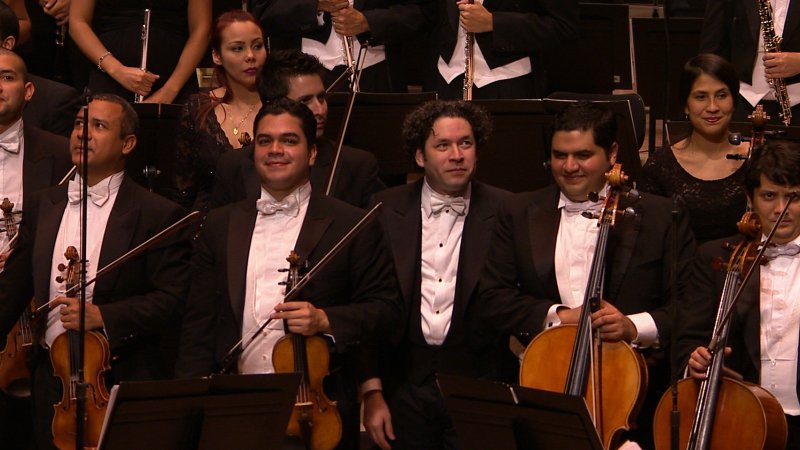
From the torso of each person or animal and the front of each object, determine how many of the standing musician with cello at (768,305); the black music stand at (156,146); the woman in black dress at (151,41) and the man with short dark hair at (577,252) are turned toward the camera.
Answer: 3

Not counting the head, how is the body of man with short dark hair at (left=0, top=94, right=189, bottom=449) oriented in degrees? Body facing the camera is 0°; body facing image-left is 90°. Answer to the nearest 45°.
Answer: approximately 45°

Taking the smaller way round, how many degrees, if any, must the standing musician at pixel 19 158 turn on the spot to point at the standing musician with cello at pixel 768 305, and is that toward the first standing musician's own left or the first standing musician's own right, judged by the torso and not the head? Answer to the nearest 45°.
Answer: approximately 90° to the first standing musician's own left

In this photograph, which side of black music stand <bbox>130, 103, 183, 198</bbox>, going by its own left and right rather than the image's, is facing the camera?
back

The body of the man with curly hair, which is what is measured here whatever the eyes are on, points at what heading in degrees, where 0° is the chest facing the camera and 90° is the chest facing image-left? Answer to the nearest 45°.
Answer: approximately 0°

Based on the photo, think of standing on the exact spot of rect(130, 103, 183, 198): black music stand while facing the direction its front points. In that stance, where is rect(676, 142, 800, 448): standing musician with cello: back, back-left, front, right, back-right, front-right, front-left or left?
back-right
